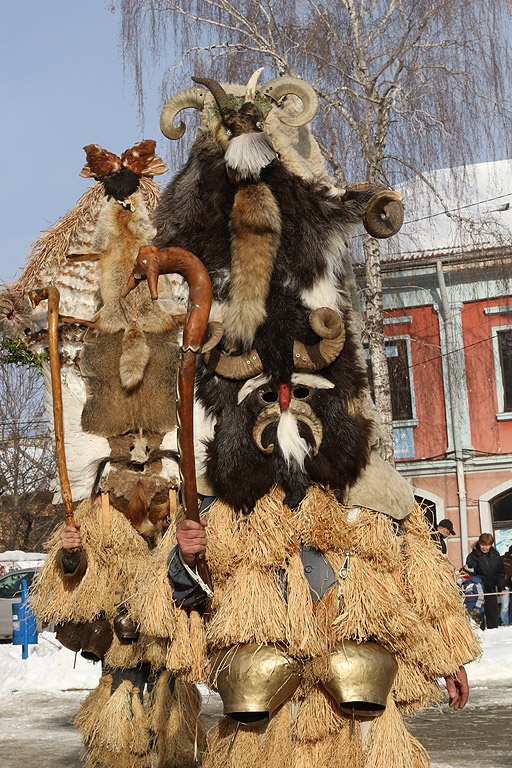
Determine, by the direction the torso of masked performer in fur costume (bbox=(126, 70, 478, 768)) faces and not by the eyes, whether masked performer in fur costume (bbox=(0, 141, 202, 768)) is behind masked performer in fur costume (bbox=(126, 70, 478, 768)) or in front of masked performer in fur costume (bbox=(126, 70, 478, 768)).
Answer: behind

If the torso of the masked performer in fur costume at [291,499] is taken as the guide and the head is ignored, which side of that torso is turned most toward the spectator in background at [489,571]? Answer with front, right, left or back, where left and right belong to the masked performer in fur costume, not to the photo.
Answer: back

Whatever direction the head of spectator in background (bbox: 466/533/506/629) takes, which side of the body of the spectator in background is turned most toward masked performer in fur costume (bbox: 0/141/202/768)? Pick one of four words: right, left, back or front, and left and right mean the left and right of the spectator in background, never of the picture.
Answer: front

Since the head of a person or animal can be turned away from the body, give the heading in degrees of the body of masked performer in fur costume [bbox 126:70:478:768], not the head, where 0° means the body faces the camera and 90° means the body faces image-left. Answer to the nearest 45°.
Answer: approximately 0°

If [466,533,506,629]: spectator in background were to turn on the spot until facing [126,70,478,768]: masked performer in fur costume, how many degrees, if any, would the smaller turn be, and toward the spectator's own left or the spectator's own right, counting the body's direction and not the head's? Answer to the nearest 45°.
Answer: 0° — they already face them

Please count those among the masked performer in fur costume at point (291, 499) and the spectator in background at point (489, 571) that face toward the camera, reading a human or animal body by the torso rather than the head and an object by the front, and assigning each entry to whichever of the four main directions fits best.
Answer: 2
